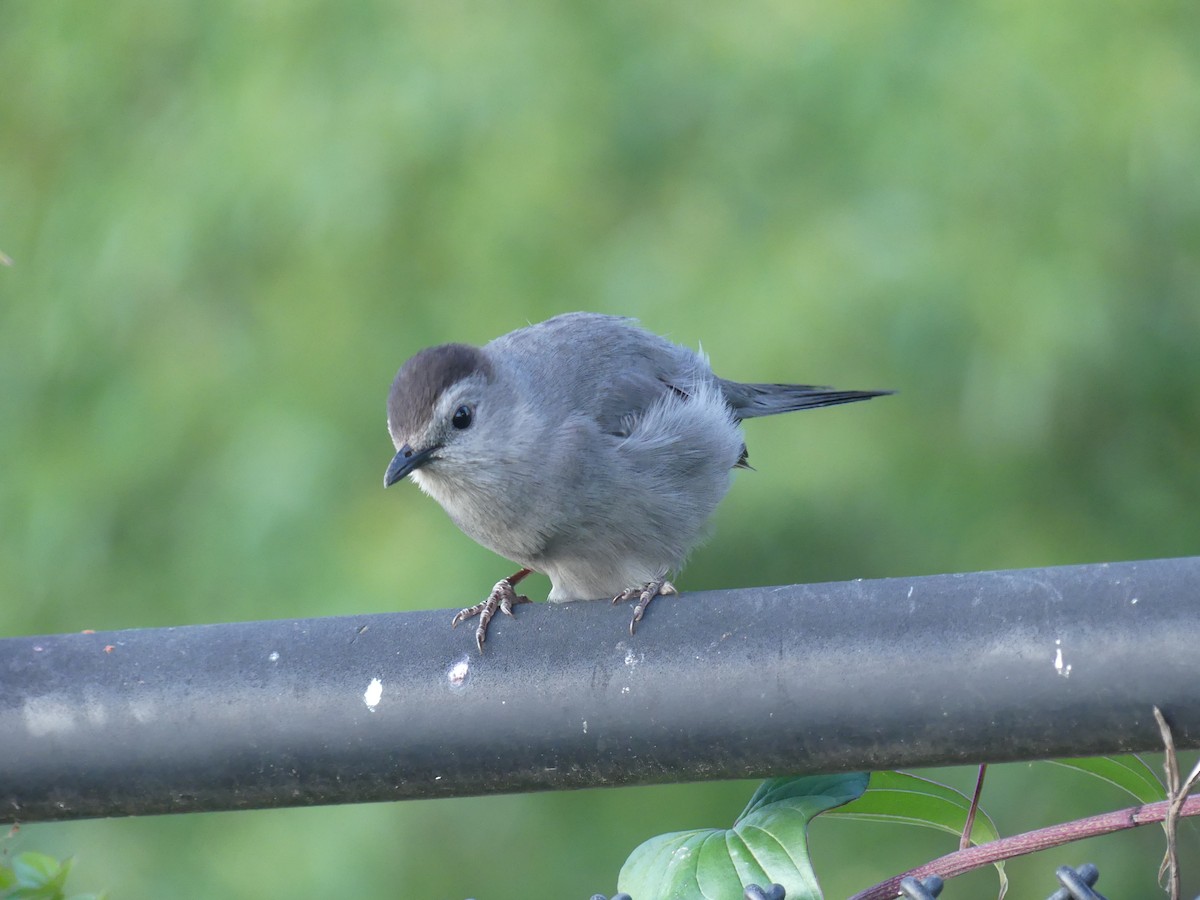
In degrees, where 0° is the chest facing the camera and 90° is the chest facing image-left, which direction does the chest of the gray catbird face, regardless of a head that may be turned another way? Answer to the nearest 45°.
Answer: approximately 45°

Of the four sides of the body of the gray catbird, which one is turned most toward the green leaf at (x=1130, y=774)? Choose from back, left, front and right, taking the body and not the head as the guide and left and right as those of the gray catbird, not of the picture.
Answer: back
